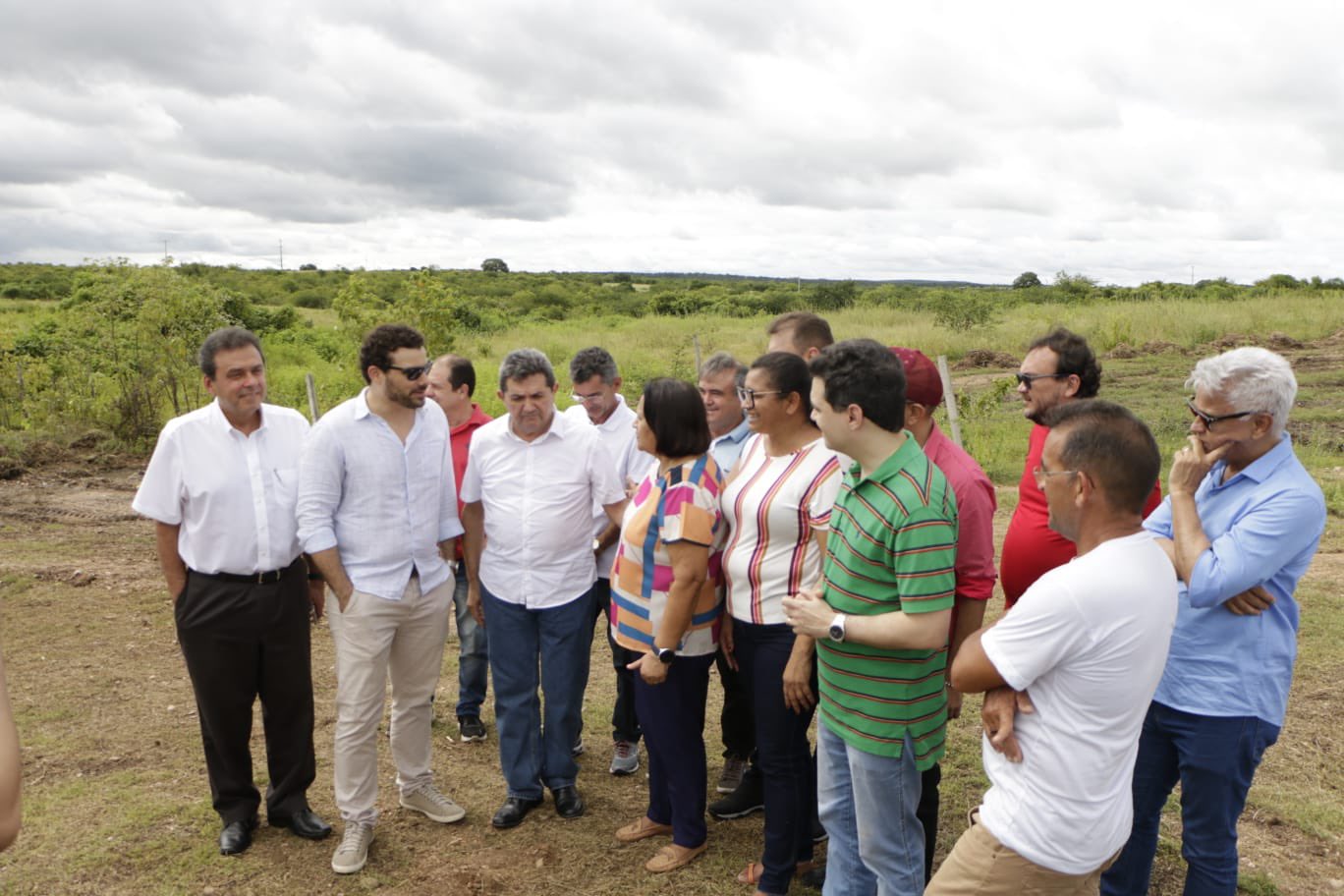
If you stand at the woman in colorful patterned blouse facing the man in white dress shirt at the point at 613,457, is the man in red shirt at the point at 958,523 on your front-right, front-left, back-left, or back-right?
back-right

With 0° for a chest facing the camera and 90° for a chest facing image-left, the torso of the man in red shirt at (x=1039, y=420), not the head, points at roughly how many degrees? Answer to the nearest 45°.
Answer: approximately 90°

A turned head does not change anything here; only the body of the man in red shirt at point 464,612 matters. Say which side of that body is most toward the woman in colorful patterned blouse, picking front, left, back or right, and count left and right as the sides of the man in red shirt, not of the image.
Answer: front

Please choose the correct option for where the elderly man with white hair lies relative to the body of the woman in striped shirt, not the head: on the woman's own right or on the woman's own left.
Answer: on the woman's own left

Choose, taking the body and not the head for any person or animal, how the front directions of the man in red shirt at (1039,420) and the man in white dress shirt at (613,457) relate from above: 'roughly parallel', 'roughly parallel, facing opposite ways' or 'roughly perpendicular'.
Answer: roughly perpendicular

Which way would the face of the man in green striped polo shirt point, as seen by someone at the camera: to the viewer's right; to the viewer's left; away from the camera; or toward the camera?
to the viewer's left

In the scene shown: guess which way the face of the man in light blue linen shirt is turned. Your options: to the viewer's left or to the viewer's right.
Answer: to the viewer's right

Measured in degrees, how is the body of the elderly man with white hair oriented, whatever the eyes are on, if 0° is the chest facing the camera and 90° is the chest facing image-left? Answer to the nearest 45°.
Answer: approximately 45°

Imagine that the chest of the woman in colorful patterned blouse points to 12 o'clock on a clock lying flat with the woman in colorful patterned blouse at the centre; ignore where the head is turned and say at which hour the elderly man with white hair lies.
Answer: The elderly man with white hair is roughly at 7 o'clock from the woman in colorful patterned blouse.

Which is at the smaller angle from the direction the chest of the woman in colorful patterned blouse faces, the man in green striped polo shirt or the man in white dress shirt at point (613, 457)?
the man in white dress shirt

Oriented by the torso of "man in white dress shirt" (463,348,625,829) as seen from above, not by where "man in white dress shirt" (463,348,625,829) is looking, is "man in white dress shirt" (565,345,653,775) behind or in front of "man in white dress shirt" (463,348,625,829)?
behind

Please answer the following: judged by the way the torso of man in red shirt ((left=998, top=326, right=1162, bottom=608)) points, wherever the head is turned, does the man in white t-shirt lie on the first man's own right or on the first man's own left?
on the first man's own left
